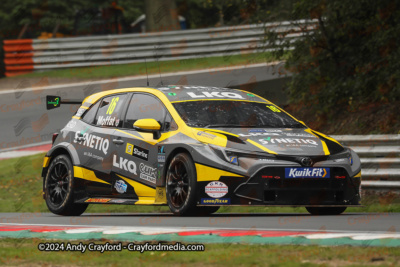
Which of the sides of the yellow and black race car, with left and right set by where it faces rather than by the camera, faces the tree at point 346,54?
left

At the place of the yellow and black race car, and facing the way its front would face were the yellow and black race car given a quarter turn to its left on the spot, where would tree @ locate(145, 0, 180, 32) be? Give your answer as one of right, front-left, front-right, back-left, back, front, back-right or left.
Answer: front-left

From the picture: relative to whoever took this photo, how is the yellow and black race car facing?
facing the viewer and to the right of the viewer
